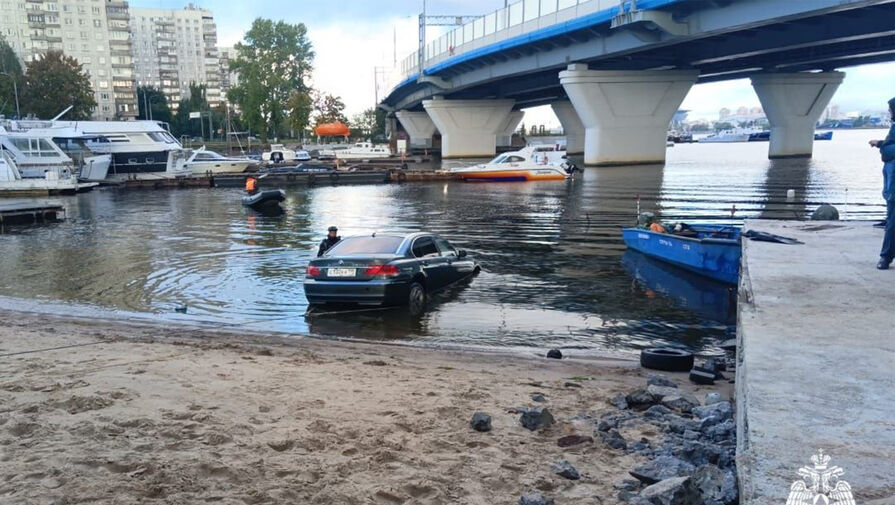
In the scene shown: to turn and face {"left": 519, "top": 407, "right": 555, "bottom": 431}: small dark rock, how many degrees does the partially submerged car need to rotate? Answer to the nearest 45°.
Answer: approximately 135° to its right

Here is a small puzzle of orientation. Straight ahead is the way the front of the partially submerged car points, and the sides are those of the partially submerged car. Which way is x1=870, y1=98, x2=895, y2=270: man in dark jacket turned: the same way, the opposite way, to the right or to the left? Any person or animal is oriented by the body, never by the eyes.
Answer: to the left

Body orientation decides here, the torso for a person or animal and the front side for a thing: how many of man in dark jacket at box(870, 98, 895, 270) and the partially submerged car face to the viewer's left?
1

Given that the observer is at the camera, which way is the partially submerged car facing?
facing away from the viewer and to the right of the viewer

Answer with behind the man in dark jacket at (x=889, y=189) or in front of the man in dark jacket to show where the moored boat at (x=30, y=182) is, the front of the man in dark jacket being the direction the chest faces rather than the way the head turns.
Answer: in front

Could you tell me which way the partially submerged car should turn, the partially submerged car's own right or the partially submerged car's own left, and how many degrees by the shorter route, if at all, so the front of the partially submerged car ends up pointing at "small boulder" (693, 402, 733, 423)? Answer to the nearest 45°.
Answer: approximately 90° to the partially submerged car's own right

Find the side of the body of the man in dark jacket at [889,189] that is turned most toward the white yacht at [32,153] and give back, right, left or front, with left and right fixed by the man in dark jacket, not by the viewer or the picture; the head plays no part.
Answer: front

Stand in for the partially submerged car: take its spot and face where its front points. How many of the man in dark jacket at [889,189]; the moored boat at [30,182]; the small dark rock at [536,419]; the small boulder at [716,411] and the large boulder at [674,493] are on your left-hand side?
1

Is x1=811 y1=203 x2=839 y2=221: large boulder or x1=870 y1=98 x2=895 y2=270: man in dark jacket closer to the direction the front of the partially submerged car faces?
the large boulder

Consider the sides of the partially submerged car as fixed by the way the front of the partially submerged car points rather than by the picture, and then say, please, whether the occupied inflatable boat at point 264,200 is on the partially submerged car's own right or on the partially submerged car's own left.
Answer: on the partially submerged car's own left

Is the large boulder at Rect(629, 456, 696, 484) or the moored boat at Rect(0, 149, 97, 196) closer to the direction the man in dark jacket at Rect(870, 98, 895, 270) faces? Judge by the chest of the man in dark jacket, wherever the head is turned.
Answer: the moored boat

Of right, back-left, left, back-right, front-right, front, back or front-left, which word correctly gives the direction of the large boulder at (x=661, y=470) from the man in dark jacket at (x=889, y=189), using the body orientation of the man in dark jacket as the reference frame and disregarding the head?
left

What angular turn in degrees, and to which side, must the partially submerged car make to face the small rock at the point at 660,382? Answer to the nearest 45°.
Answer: approximately 90° to its right

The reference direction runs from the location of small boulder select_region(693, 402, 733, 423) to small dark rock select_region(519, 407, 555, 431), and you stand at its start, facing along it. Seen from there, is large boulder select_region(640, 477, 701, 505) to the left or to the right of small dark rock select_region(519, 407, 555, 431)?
left

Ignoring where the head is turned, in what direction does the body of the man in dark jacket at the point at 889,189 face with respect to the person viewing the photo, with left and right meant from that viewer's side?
facing to the left of the viewer

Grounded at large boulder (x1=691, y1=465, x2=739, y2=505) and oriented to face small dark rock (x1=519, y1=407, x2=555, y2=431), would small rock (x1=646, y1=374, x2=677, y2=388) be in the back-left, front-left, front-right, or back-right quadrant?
front-right

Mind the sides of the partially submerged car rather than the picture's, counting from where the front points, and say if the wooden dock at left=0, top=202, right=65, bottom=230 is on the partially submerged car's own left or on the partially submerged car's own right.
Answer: on the partially submerged car's own left
